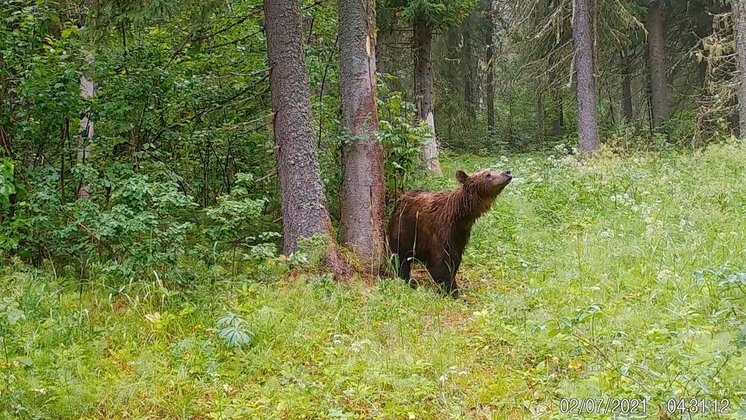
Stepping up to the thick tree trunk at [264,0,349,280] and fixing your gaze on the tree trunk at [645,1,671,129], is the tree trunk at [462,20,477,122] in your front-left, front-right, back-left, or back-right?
front-left

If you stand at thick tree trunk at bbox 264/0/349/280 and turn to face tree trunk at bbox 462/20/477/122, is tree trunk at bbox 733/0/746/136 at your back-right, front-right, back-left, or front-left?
front-right

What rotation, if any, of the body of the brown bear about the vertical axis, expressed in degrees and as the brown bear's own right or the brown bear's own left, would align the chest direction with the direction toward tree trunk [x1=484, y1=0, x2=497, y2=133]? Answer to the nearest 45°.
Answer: approximately 135° to the brown bear's own left

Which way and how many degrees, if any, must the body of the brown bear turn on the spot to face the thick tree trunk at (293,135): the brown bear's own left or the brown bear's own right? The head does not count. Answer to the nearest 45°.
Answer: approximately 135° to the brown bear's own right

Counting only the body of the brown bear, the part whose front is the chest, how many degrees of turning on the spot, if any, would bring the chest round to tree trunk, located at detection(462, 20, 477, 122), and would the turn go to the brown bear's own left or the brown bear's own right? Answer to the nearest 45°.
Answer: approximately 135° to the brown bear's own left

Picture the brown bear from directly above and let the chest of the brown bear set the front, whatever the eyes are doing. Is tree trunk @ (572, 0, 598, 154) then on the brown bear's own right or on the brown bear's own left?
on the brown bear's own left

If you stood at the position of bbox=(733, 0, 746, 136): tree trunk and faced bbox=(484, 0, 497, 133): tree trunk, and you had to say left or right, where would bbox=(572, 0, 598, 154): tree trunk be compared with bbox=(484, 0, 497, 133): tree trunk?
left

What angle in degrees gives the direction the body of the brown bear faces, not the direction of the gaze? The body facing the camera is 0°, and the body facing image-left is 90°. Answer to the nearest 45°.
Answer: approximately 315°

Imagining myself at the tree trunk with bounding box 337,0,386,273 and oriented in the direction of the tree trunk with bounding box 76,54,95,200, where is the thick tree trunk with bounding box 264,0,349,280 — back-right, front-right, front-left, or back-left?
front-left

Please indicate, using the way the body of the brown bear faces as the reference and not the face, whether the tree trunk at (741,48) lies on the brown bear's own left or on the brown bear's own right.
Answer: on the brown bear's own left

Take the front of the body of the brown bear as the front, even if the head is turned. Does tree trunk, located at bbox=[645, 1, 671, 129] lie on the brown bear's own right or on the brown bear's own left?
on the brown bear's own left

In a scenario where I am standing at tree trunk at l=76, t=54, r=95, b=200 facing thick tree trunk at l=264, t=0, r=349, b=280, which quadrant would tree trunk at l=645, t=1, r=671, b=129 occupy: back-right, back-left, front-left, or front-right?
front-left

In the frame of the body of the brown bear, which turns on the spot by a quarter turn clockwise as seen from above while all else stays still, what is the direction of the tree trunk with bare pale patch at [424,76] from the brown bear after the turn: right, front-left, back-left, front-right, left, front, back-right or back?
back-right
